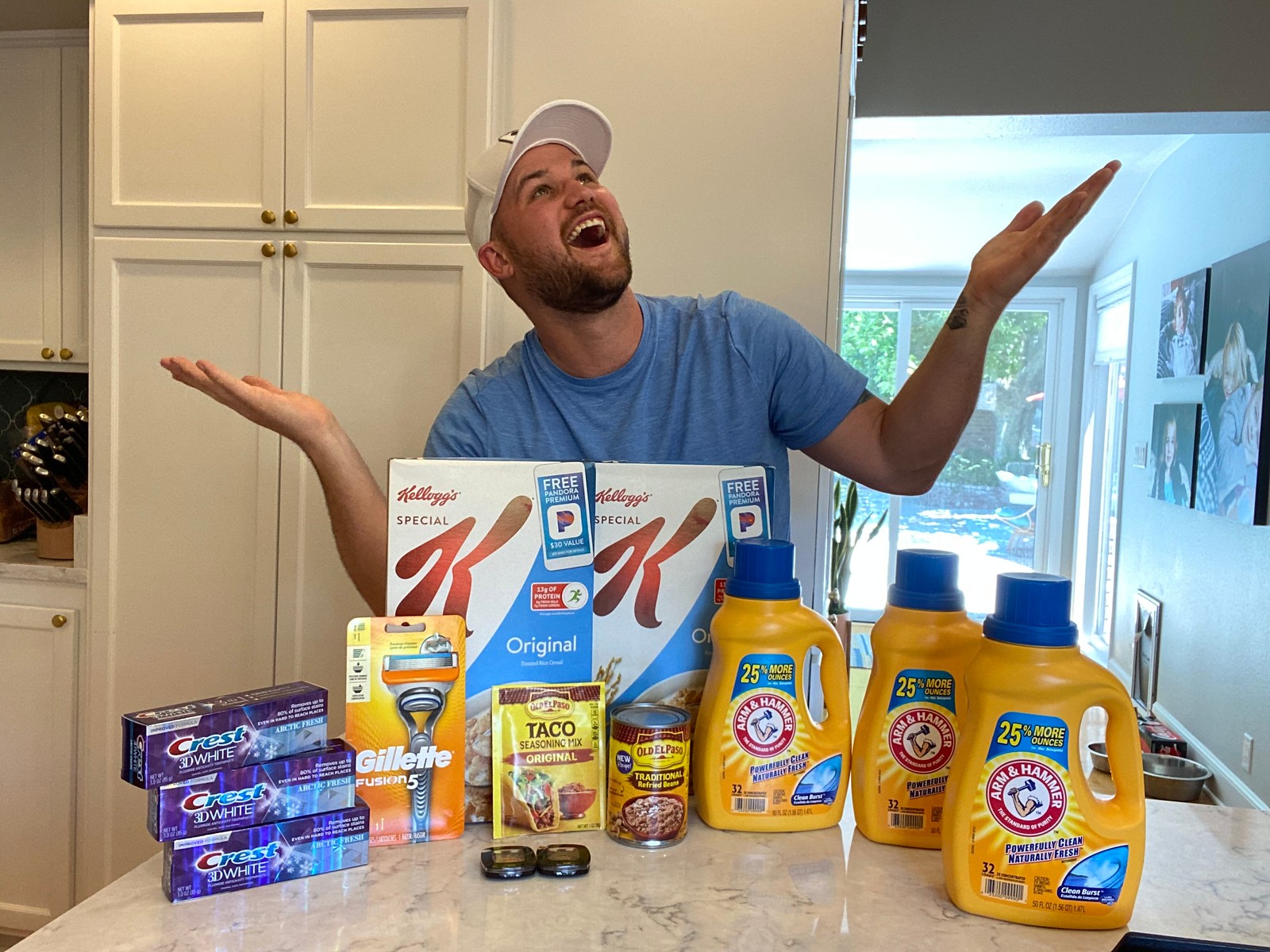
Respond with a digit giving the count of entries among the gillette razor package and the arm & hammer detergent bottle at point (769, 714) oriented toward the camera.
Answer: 2

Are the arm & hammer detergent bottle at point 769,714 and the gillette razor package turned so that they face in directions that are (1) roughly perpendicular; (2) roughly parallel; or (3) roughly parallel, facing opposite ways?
roughly parallel

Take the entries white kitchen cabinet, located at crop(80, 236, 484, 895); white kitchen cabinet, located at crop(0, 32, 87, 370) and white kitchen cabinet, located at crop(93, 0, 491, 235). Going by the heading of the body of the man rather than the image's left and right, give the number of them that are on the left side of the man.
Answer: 0

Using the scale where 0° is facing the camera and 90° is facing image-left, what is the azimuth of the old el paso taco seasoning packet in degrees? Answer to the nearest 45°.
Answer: approximately 0°

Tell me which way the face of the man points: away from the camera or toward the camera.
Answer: toward the camera

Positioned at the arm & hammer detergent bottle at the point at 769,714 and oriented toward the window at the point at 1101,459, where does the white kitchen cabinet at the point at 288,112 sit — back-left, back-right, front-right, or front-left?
front-left

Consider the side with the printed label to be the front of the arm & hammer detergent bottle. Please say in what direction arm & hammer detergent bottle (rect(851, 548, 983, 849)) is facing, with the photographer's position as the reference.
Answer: facing the viewer

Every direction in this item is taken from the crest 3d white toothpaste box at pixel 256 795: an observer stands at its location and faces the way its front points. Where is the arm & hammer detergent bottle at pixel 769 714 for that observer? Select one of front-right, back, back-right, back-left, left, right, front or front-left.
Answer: left

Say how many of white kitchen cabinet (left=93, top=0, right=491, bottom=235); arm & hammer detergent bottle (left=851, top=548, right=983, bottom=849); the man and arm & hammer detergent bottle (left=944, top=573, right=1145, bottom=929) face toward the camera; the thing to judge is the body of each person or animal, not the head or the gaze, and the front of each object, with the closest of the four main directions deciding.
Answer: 4

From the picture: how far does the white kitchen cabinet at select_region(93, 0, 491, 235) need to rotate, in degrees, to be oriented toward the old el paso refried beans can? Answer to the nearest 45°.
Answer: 0° — it already faces it

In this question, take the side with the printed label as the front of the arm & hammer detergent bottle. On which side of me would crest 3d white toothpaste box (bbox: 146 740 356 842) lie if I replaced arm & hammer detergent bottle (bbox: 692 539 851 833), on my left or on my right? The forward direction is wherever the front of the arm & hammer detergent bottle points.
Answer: on my right

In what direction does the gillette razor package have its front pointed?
toward the camera

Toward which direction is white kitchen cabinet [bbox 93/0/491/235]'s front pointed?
toward the camera

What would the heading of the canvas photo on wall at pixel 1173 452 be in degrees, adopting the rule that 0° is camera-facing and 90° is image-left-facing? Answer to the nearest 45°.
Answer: approximately 45°
